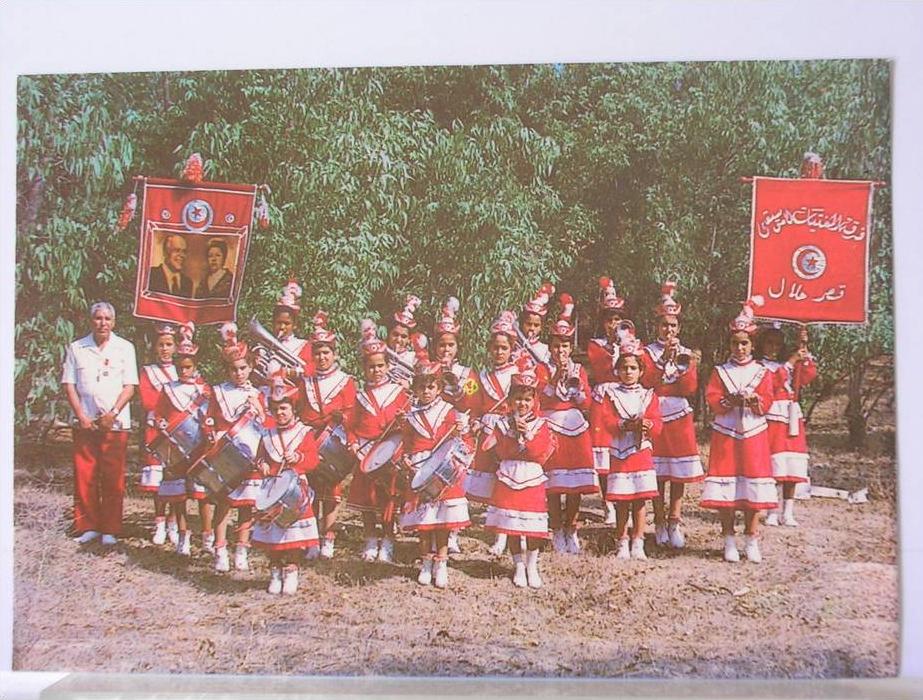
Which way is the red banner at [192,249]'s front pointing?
toward the camera

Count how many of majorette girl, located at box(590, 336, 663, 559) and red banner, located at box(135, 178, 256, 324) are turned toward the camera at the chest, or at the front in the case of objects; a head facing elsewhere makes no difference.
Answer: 2

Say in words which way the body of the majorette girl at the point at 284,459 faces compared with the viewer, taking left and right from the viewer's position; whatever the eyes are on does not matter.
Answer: facing the viewer

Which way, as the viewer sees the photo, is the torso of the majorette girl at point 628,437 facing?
toward the camera

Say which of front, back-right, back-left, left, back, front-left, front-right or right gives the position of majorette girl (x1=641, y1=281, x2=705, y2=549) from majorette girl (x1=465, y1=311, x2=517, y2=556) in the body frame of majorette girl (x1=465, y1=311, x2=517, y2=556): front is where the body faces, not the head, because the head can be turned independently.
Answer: left

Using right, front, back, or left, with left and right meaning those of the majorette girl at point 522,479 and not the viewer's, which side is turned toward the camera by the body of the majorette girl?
front
